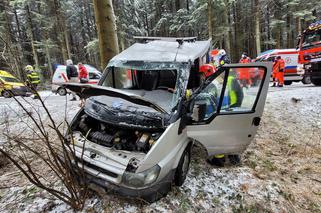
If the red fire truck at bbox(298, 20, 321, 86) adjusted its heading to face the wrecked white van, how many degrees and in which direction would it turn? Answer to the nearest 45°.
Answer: approximately 45° to its left

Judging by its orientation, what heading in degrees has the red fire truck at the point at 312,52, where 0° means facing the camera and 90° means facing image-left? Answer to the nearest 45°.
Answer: approximately 45°

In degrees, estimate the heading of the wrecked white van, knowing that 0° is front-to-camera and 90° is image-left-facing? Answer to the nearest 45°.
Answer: approximately 45°

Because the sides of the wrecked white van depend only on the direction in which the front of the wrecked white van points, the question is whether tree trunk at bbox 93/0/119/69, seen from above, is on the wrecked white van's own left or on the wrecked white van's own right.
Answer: on the wrecked white van's own right

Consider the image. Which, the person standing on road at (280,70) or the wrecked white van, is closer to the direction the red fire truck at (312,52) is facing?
the wrecked white van

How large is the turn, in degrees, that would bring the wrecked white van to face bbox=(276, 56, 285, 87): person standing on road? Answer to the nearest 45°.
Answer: approximately 180°

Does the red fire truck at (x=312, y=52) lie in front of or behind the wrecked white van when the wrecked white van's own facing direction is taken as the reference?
behind
